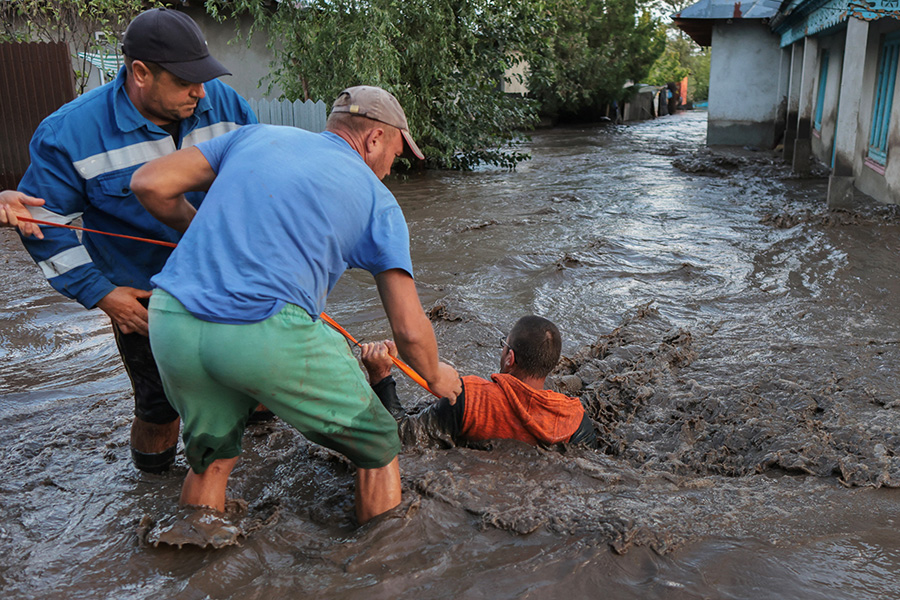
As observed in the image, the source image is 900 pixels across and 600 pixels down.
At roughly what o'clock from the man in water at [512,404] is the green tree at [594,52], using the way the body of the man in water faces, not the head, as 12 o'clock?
The green tree is roughly at 2 o'clock from the man in water.

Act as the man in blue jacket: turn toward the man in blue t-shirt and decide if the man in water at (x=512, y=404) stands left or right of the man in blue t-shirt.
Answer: left

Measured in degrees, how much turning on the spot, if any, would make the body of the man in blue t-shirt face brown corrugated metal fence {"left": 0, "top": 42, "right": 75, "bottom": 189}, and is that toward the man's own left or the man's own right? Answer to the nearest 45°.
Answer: approximately 45° to the man's own left

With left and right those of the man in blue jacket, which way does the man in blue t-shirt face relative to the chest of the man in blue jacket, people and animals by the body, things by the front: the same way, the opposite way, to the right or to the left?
to the left

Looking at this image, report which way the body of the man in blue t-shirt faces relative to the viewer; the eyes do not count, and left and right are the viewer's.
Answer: facing away from the viewer and to the right of the viewer

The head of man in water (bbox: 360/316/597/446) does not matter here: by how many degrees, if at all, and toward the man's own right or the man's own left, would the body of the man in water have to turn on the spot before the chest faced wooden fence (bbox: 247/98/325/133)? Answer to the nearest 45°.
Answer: approximately 45° to the man's own right

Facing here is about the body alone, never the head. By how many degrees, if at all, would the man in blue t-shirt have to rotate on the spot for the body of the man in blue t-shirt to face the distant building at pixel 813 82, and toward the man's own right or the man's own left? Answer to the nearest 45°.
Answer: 0° — they already face it

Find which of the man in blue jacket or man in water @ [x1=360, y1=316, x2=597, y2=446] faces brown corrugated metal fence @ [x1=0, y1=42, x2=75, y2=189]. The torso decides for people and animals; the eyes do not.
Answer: the man in water

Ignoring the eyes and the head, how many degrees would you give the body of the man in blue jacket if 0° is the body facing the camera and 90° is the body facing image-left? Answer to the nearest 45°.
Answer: approximately 315°

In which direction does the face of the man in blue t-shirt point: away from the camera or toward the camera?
away from the camera

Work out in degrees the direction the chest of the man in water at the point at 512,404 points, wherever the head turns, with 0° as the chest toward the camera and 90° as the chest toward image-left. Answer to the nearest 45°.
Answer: approximately 135°
